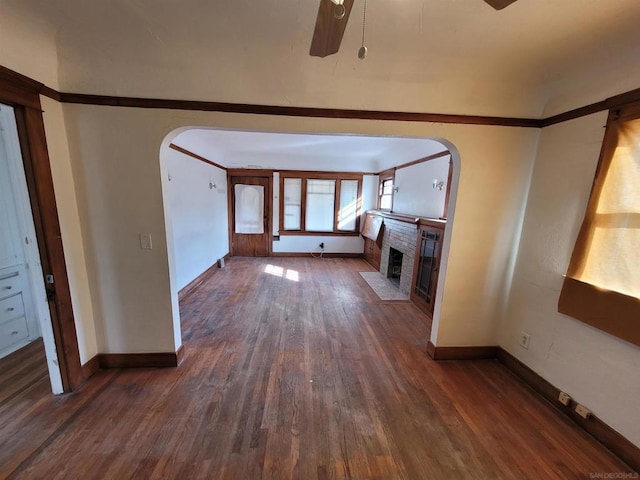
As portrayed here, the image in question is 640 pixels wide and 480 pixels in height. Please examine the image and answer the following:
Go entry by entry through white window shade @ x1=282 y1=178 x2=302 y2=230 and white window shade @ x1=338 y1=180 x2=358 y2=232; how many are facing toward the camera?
2

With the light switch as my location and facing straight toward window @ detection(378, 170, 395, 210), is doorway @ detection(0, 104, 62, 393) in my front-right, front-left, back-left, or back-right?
back-left

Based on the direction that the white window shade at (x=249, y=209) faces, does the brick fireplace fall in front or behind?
in front

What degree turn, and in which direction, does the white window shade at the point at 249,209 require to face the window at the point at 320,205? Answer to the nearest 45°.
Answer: approximately 90° to its left

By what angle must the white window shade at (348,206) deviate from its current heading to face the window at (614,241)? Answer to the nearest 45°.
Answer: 0° — it already faces it

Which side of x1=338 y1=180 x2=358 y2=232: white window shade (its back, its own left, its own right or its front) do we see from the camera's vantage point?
front

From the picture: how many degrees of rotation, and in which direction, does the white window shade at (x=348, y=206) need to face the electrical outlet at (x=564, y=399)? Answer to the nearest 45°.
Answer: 0° — it already faces it

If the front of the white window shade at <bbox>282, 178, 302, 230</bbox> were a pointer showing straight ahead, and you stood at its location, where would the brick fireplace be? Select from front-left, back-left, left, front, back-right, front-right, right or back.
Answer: front-left

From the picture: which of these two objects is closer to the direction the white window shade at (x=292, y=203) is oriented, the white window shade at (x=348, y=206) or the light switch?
the light switch

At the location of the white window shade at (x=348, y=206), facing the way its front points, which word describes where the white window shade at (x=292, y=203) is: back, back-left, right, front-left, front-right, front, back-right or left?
right

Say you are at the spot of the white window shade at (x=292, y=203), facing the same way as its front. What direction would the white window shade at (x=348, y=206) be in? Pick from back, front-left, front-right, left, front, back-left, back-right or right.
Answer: left

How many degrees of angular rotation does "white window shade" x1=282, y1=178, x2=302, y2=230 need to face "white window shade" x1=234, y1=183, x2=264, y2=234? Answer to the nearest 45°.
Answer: approximately 90° to its right

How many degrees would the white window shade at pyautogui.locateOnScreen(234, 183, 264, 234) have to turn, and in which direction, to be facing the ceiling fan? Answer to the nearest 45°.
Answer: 0° — it already faces it

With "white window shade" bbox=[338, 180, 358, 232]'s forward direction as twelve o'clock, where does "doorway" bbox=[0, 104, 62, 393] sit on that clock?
The doorway is roughly at 1 o'clock from the white window shade.

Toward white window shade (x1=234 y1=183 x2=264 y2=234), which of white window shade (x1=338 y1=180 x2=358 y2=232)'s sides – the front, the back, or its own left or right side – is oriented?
right

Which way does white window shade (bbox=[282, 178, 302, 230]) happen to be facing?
toward the camera

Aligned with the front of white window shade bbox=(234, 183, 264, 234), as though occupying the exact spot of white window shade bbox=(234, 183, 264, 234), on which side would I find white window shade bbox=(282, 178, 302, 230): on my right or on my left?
on my left

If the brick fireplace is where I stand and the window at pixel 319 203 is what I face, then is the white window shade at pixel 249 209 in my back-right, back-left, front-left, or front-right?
front-left
